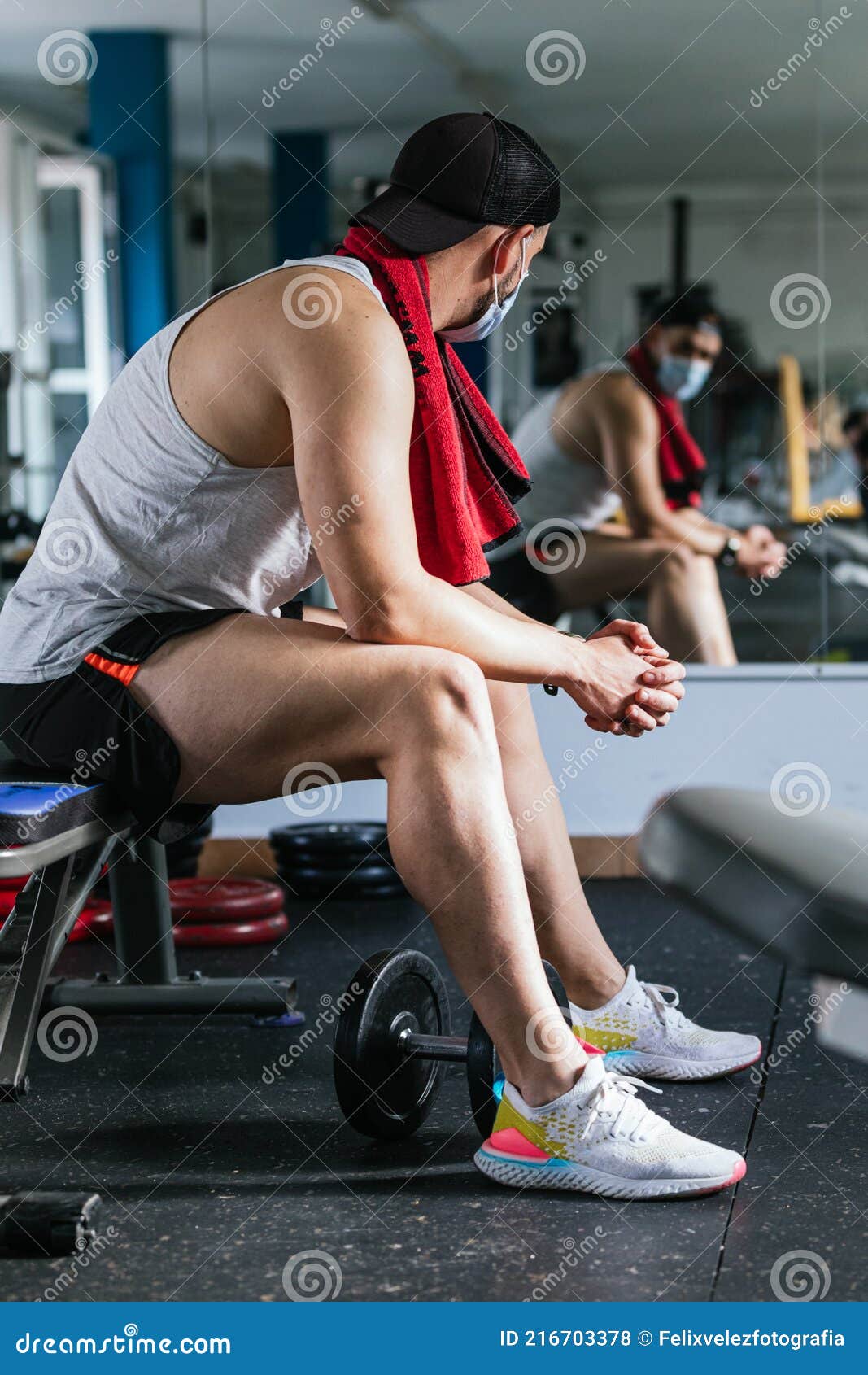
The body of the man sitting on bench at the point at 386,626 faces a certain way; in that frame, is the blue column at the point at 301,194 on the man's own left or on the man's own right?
on the man's own left

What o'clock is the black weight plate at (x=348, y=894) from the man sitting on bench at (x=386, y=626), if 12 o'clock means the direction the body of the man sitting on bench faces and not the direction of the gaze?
The black weight plate is roughly at 9 o'clock from the man sitting on bench.

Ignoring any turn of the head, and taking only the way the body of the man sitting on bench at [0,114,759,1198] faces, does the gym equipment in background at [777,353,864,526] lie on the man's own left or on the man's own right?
on the man's own left

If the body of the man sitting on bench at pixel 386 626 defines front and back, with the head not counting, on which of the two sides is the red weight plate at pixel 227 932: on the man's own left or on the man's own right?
on the man's own left

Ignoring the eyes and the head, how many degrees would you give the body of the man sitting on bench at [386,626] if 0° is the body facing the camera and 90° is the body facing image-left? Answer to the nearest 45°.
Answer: approximately 270°

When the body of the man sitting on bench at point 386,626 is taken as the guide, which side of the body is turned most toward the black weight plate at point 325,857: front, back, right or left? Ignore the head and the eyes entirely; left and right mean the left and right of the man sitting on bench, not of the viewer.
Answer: left

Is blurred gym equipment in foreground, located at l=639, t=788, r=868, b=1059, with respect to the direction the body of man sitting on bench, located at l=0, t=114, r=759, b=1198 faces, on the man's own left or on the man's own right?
on the man's own right

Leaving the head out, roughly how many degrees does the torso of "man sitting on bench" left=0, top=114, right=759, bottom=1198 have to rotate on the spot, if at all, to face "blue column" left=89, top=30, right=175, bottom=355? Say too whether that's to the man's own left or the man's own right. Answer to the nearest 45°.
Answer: approximately 90° to the man's own left

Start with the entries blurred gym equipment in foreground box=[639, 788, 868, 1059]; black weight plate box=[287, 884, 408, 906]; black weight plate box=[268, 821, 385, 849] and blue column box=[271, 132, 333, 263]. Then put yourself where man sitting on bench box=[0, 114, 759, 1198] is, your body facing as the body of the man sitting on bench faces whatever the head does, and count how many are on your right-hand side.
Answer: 1
